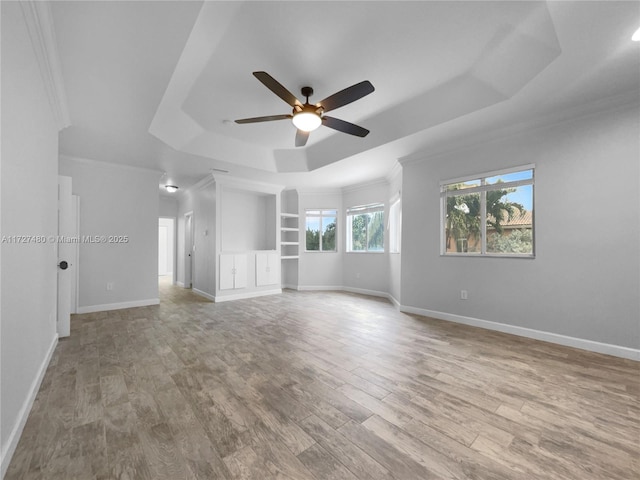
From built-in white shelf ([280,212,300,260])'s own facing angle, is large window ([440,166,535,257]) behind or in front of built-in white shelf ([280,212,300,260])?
in front

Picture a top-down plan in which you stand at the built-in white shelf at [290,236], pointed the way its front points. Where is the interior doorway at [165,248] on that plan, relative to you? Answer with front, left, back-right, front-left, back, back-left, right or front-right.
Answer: back-right

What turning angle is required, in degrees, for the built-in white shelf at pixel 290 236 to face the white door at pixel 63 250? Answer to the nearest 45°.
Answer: approximately 45° to its right

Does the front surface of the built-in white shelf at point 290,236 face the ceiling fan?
yes

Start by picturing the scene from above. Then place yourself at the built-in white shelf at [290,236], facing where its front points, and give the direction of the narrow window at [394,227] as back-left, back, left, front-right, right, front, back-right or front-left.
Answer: front-left

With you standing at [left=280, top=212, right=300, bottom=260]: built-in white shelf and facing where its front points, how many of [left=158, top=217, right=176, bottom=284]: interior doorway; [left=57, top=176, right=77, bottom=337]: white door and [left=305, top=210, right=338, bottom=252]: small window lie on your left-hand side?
1

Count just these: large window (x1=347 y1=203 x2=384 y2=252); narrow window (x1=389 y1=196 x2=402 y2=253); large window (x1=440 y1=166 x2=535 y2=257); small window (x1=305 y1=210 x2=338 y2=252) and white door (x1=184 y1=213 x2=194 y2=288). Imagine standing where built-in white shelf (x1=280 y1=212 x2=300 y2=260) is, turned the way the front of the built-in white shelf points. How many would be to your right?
1

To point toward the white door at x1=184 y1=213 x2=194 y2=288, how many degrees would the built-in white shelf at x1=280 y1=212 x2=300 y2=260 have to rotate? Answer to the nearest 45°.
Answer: approximately 90° to its right

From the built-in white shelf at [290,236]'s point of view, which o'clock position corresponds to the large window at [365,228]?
The large window is roughly at 10 o'clock from the built-in white shelf.

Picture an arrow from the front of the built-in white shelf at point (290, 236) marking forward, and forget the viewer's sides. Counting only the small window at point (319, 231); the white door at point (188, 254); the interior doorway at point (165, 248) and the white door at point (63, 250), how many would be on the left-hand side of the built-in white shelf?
1
